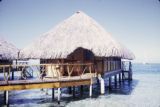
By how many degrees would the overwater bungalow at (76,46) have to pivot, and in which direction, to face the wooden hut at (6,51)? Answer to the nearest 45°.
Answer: approximately 135° to its right

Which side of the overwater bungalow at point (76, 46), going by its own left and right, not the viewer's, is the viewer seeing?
front
